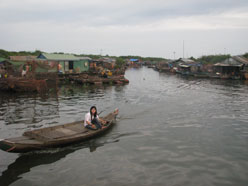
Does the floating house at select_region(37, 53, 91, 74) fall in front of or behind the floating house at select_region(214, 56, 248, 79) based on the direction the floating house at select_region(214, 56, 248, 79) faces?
in front

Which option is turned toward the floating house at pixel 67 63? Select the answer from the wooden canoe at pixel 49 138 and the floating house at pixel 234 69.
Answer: the floating house at pixel 234 69

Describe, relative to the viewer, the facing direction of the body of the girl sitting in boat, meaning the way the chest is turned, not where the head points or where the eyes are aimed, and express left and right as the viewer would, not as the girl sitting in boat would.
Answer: facing the viewer and to the right of the viewer

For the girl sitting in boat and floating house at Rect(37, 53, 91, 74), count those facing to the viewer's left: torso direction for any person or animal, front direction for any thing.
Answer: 0

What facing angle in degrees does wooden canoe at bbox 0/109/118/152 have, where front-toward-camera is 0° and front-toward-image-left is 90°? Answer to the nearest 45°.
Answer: approximately 45°

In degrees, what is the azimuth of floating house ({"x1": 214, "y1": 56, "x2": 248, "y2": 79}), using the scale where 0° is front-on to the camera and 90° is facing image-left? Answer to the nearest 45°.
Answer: approximately 45°
